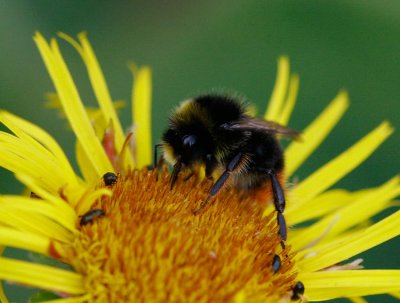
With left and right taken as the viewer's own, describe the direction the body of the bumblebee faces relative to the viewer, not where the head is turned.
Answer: facing to the left of the viewer

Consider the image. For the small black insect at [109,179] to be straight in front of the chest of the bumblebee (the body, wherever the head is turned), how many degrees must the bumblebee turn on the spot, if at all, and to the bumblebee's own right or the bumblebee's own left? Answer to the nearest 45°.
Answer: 0° — it already faces it
